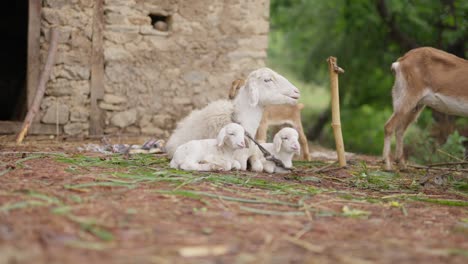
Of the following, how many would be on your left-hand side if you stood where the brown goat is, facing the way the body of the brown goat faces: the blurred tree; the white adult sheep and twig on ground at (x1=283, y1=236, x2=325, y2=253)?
1

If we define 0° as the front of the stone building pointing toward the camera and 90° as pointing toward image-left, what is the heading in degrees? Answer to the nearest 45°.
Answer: approximately 0°

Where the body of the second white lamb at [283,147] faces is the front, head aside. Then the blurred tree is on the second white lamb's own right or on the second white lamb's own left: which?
on the second white lamb's own left

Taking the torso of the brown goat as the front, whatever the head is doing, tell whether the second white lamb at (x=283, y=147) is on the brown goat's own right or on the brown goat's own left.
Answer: on the brown goat's own right

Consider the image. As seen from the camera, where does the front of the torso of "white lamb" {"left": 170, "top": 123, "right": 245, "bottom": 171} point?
to the viewer's right

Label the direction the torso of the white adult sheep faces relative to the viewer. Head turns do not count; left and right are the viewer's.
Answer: facing to the right of the viewer

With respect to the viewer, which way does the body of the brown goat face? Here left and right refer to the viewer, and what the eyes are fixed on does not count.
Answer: facing to the right of the viewer

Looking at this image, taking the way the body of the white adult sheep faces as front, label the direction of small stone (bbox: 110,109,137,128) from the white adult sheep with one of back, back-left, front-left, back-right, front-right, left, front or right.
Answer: back-left

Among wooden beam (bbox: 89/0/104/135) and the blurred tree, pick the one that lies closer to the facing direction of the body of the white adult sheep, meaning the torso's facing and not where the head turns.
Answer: the blurred tree

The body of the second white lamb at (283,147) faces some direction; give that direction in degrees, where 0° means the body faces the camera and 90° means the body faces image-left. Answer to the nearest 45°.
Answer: approximately 315°

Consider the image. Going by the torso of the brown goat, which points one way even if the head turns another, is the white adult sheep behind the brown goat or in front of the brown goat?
behind

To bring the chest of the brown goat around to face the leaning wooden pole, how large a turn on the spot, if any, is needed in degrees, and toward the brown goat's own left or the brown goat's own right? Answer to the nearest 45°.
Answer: approximately 180°
